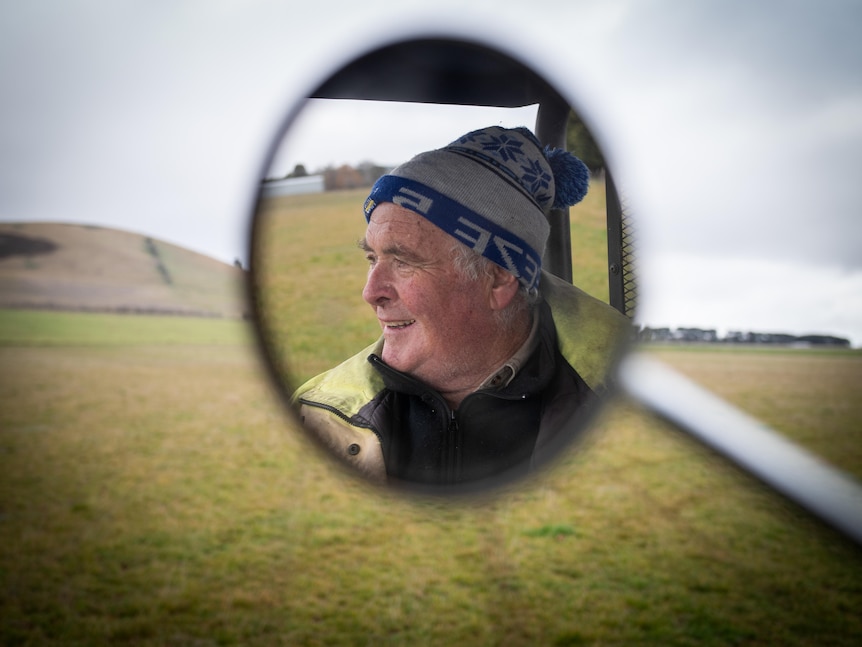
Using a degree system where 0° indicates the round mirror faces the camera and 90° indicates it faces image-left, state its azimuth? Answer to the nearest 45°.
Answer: approximately 0°
